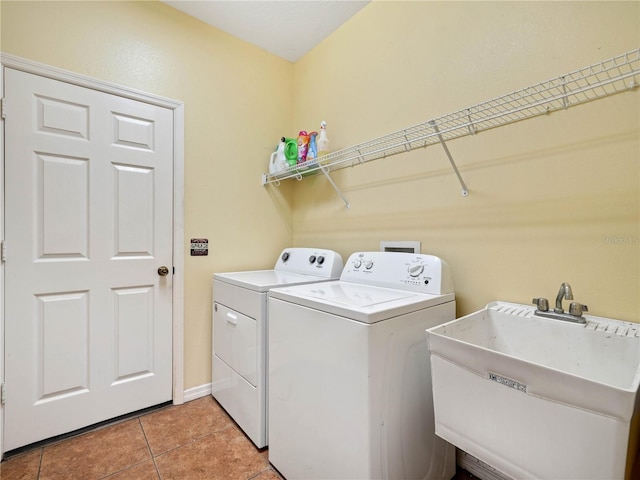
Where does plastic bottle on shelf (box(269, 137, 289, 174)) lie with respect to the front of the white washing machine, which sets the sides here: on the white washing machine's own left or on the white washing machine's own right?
on the white washing machine's own right

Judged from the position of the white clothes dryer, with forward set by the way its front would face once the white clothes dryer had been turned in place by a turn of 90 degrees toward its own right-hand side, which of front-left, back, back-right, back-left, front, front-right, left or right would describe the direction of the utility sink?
back

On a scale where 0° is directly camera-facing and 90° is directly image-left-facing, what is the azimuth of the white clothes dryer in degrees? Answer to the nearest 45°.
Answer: approximately 45°

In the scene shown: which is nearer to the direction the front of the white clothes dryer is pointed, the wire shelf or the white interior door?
the white interior door

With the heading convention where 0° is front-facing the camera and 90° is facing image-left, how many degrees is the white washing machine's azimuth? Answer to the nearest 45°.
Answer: approximately 45°
